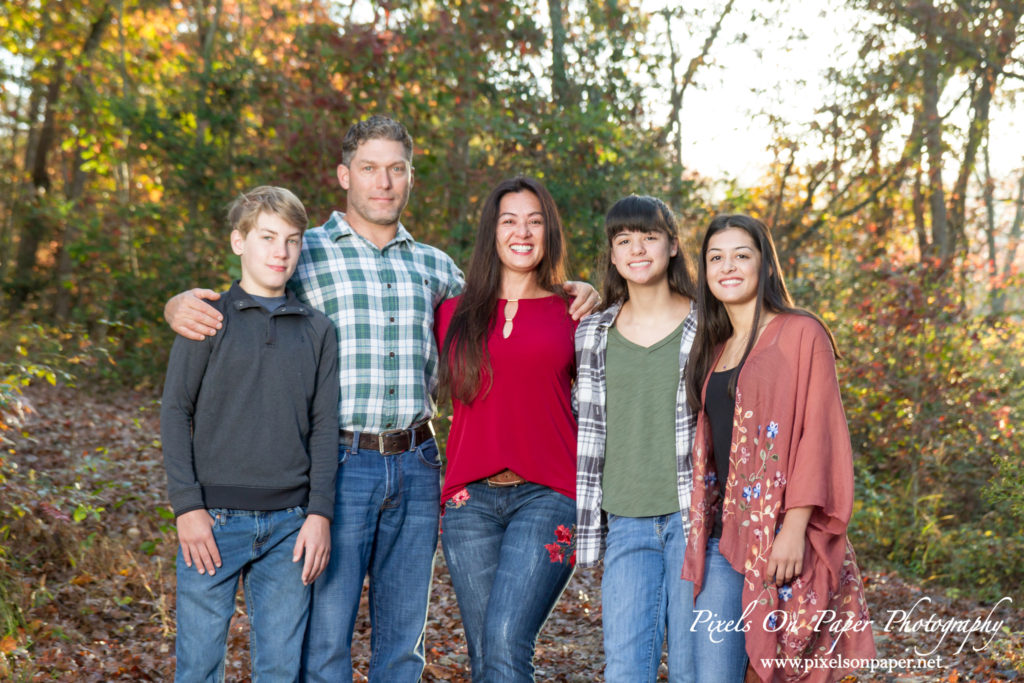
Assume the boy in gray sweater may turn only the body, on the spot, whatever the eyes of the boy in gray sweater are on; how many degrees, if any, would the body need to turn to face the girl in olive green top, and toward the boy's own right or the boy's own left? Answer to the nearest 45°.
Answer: approximately 90° to the boy's own left

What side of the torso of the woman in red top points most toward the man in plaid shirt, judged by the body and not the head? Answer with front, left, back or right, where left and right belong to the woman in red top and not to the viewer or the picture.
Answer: right

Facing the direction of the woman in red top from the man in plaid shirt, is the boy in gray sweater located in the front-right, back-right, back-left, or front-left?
back-right

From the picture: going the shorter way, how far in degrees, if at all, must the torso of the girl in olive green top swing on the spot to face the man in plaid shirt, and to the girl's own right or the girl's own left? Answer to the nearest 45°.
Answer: approximately 90° to the girl's own right

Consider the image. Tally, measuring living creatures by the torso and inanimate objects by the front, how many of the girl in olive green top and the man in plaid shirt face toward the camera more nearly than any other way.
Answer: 2

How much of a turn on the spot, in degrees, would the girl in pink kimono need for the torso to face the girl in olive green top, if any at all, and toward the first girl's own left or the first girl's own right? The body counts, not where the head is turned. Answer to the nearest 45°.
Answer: approximately 90° to the first girl's own right

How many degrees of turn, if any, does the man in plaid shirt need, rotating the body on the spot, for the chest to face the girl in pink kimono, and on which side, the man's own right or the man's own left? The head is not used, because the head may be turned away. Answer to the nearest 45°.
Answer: approximately 45° to the man's own left
